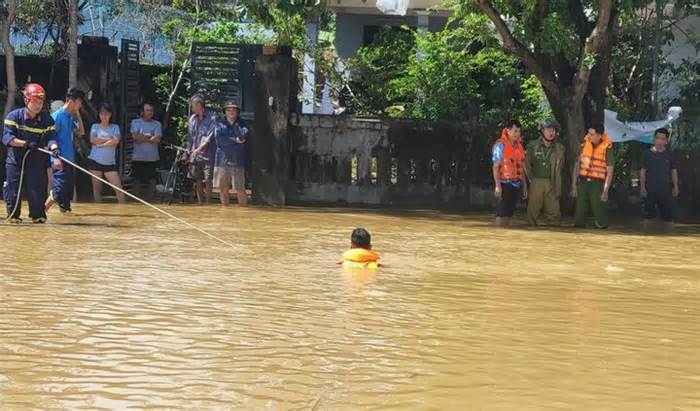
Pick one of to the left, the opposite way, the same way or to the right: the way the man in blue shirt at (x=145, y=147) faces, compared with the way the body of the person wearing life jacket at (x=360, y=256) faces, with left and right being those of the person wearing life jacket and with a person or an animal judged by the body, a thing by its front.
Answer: the opposite way

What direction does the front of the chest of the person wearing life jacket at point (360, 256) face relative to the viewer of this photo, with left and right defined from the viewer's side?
facing away from the viewer

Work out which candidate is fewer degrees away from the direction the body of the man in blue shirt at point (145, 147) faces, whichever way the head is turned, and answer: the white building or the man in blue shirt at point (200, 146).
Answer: the man in blue shirt

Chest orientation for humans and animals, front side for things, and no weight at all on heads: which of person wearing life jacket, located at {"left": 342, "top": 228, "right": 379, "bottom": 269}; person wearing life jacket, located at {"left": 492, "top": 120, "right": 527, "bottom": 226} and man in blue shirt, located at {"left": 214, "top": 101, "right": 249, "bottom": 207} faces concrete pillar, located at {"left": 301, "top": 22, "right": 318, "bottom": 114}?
person wearing life jacket, located at {"left": 342, "top": 228, "right": 379, "bottom": 269}

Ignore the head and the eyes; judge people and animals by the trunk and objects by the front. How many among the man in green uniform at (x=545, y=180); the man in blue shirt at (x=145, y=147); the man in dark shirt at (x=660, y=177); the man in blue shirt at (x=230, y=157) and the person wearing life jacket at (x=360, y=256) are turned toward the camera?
4

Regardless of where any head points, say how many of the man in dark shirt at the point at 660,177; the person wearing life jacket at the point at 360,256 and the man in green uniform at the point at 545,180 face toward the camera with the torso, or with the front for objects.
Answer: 2

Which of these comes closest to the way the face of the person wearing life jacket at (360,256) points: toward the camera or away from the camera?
away from the camera

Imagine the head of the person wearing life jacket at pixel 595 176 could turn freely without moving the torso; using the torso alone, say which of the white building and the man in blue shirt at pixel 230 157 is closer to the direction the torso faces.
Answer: the man in blue shirt

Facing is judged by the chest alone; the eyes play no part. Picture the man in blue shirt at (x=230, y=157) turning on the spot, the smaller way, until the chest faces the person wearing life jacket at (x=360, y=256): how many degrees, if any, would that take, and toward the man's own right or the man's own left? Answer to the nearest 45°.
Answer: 0° — they already face them

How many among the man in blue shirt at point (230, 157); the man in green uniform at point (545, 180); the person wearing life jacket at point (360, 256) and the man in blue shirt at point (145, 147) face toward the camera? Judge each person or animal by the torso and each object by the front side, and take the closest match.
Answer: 3

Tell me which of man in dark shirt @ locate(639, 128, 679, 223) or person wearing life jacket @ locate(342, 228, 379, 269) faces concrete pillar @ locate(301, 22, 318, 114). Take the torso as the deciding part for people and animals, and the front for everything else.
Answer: the person wearing life jacket

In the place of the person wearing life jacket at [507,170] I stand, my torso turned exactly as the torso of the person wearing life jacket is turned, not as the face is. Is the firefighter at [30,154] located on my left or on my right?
on my right
